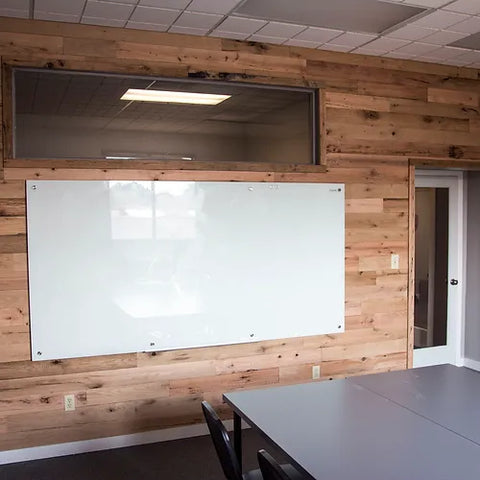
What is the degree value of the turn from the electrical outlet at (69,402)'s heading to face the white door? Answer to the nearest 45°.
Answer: approximately 90° to its left

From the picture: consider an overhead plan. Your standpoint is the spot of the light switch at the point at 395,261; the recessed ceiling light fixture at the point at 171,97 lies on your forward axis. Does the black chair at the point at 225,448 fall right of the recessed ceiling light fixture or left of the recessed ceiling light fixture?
left

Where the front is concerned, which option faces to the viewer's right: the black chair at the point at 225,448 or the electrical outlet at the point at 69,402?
the black chair

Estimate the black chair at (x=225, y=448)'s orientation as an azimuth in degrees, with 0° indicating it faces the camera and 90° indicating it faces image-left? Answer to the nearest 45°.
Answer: approximately 270°

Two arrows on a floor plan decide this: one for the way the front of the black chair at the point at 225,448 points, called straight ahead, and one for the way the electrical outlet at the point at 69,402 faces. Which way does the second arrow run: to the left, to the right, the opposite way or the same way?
to the right

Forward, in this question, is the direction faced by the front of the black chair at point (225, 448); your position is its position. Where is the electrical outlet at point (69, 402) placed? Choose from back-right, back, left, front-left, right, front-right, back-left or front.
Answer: back-left

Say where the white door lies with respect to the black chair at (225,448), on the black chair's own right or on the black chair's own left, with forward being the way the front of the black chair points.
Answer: on the black chair's own left

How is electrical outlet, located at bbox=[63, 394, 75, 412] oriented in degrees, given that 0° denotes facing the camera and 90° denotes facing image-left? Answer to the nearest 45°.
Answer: approximately 0°

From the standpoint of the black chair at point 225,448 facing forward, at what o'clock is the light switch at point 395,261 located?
The light switch is roughly at 10 o'clock from the black chair.

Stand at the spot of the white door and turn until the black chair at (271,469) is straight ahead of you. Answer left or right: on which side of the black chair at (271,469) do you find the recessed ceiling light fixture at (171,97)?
right

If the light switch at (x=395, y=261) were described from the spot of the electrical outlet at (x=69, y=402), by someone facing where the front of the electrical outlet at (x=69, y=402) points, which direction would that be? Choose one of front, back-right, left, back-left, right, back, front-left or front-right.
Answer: left

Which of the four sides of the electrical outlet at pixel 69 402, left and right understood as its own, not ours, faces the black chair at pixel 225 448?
front
